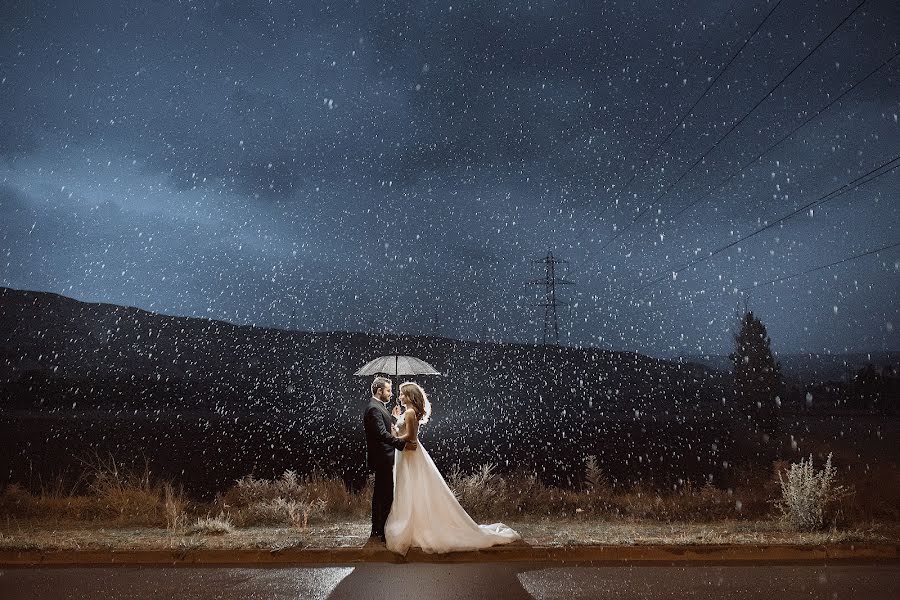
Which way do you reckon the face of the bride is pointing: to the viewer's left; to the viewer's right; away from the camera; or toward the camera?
to the viewer's left

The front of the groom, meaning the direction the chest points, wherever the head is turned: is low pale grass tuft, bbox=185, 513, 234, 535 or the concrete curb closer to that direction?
the concrete curb

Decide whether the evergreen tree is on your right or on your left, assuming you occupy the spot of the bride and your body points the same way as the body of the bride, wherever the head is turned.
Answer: on your right

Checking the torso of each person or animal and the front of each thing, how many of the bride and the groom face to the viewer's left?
1

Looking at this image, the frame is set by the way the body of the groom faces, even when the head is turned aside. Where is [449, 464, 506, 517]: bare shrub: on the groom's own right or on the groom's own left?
on the groom's own left

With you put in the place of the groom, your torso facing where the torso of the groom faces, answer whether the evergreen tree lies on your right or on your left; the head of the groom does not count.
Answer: on your left

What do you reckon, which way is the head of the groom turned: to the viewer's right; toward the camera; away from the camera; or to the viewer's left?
to the viewer's right

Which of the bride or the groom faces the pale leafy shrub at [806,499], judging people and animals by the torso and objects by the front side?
the groom

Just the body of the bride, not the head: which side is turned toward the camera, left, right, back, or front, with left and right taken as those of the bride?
left

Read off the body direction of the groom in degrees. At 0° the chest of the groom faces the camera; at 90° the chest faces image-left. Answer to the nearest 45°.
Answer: approximately 270°

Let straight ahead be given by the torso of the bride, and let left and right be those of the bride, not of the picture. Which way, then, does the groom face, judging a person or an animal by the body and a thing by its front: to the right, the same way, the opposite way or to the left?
the opposite way
